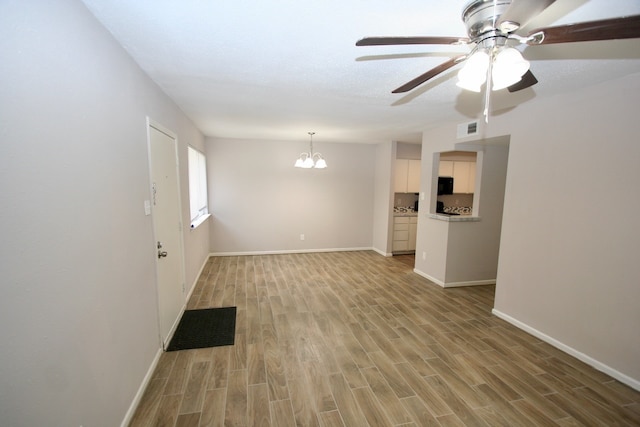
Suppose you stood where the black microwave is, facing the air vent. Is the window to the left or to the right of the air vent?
right

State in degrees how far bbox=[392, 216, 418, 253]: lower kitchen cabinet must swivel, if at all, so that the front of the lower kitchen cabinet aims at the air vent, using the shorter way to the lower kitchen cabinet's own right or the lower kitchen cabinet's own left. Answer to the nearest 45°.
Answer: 0° — it already faces it

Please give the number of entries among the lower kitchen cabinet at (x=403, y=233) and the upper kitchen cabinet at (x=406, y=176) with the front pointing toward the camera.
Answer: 2

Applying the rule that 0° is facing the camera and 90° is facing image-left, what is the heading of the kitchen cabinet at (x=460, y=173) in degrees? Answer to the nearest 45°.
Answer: approximately 0°

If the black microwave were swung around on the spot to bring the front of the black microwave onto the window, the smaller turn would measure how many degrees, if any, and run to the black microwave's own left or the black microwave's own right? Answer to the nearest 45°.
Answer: approximately 45° to the black microwave's own right

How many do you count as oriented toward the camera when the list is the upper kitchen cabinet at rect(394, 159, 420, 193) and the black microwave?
2

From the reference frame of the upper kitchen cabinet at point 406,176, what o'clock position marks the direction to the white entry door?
The white entry door is roughly at 1 o'clock from the upper kitchen cabinet.
